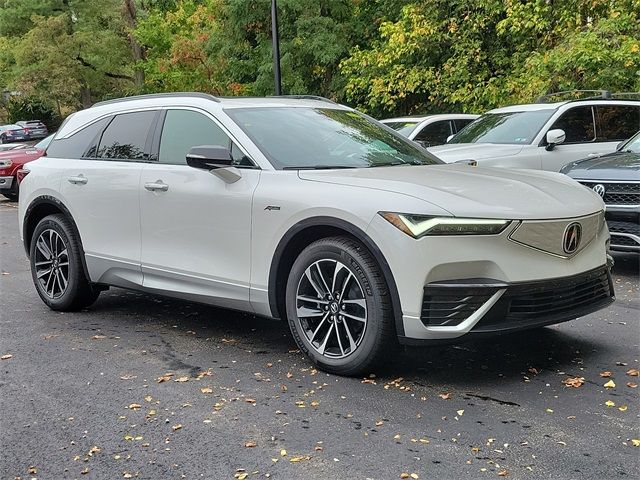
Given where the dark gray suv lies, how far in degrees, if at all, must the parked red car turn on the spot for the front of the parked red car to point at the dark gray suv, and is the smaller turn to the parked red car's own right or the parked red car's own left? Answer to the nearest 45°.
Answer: approximately 90° to the parked red car's own left

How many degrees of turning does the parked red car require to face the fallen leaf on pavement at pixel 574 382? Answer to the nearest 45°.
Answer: approximately 45° to its left

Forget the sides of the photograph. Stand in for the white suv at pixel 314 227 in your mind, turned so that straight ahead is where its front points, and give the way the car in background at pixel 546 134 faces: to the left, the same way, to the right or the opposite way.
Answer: to the right

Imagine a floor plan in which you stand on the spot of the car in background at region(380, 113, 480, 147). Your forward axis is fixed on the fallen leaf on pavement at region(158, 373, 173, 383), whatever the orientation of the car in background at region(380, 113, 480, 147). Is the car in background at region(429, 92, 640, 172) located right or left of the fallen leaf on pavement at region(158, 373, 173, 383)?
left

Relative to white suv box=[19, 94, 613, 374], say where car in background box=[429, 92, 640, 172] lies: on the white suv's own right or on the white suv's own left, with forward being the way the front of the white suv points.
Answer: on the white suv's own left

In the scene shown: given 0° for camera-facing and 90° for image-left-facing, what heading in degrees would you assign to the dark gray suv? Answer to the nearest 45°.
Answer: approximately 45°

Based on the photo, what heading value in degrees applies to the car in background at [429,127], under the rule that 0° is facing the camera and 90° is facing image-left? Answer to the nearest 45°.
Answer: approximately 45°

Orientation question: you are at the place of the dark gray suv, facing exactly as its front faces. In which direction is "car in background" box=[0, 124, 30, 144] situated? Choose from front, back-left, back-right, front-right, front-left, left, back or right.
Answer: right

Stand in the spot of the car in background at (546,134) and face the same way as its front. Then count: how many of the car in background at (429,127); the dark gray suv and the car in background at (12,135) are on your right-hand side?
2

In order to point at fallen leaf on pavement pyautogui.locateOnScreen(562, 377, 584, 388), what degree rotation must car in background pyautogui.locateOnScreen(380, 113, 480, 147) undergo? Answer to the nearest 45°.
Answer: approximately 45° to its left

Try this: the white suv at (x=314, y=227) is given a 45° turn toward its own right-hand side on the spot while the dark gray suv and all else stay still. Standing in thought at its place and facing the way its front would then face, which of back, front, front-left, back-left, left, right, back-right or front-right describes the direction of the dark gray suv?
back-left

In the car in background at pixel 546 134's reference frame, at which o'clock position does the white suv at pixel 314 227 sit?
The white suv is roughly at 11 o'clock from the car in background.
